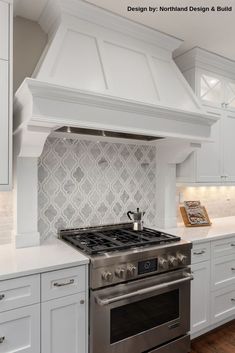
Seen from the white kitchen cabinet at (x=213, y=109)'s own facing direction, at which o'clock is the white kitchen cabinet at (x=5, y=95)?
the white kitchen cabinet at (x=5, y=95) is roughly at 3 o'clock from the white kitchen cabinet at (x=213, y=109).

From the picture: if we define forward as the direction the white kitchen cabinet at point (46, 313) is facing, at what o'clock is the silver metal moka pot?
The silver metal moka pot is roughly at 9 o'clock from the white kitchen cabinet.

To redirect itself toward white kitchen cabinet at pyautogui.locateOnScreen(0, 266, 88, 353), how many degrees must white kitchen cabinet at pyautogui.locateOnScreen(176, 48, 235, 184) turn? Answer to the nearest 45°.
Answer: approximately 90° to its right

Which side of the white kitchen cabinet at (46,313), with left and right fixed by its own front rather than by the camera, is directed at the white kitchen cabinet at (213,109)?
left

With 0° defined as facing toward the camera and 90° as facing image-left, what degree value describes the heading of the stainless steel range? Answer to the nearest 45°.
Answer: approximately 315°
